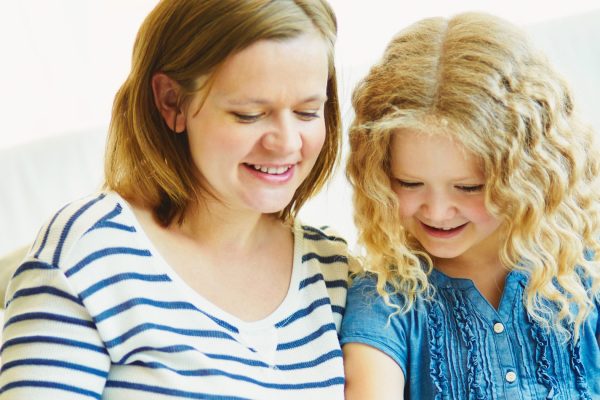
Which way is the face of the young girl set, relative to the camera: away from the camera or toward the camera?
toward the camera

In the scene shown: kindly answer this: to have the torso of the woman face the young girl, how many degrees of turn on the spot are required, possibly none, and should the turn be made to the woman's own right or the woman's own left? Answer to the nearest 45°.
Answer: approximately 45° to the woman's own left

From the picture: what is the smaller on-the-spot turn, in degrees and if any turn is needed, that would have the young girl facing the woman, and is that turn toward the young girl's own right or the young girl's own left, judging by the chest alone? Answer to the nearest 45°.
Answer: approximately 45° to the young girl's own right

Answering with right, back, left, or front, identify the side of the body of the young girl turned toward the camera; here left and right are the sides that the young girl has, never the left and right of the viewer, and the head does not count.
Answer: front

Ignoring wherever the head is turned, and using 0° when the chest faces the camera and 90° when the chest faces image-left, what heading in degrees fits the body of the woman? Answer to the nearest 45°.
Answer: approximately 315°

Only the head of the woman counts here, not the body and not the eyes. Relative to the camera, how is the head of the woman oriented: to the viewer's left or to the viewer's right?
to the viewer's right
